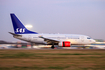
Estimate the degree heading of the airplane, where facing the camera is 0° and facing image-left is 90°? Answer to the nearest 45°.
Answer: approximately 270°
